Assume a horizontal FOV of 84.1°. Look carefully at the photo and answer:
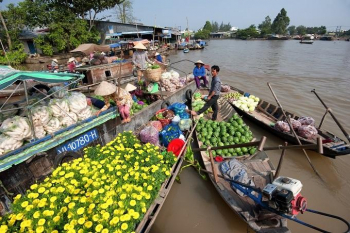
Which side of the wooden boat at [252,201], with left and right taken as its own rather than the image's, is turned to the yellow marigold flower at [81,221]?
left

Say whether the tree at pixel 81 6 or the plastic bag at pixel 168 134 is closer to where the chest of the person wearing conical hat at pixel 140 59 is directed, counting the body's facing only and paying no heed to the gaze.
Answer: the plastic bag

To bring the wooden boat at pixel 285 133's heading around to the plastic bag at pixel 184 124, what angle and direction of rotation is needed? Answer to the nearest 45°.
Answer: approximately 90° to its left

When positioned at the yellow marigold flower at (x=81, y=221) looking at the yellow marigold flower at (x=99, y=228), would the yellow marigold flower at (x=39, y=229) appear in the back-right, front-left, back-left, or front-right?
back-right

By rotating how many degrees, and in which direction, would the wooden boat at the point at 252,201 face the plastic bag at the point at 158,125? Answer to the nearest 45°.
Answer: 0° — it already faces it

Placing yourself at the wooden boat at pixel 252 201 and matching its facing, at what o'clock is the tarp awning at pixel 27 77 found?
The tarp awning is roughly at 10 o'clock from the wooden boat.

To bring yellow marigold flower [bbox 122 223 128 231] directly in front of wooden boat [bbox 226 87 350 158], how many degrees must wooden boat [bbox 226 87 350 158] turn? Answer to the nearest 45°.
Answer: approximately 135° to its left

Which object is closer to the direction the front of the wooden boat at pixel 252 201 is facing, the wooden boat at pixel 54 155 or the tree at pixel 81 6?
the tree

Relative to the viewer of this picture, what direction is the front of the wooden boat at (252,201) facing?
facing away from the viewer and to the left of the viewer

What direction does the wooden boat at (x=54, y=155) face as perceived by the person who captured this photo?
facing away from the viewer and to the right of the viewer

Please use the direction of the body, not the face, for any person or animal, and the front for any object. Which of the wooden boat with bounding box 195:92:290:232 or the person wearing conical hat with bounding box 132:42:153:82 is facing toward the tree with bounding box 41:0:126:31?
the wooden boat

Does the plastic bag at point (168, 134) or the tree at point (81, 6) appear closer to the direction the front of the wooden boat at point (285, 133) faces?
the tree
